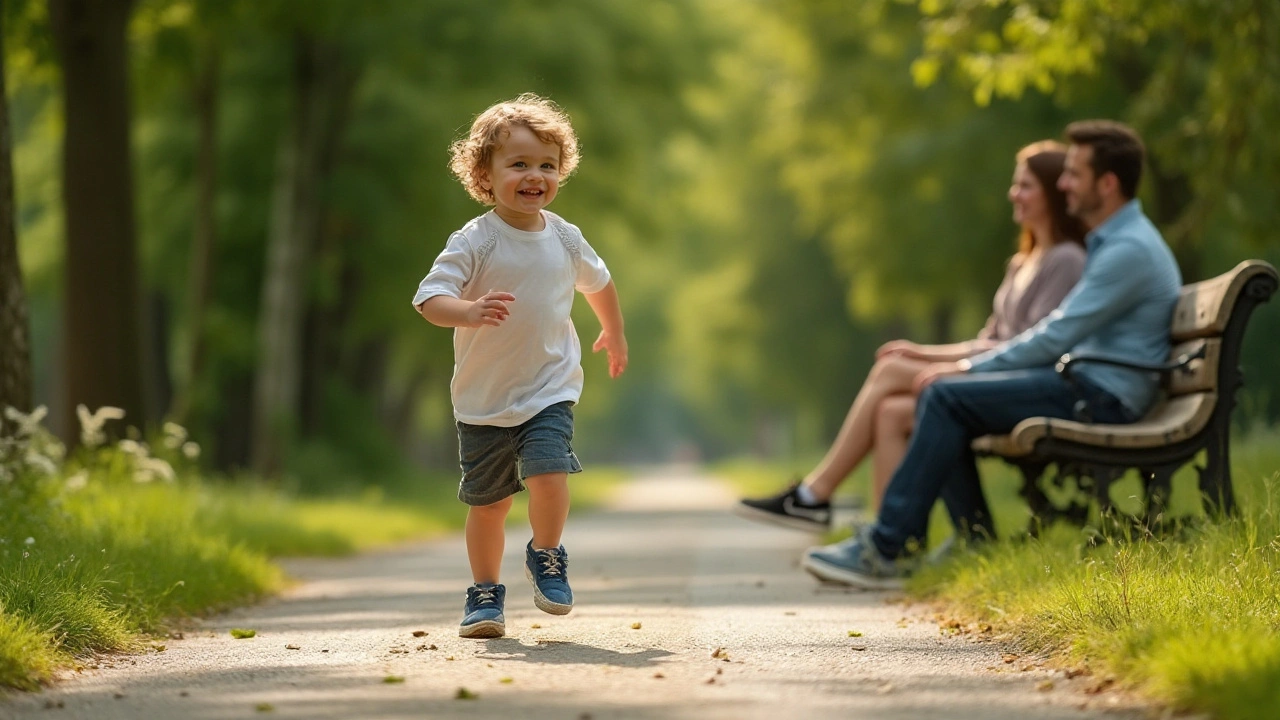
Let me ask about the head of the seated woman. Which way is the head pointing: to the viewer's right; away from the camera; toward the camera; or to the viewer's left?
to the viewer's left

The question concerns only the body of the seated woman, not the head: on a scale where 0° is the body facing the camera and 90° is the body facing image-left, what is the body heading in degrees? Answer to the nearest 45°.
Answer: approximately 90°

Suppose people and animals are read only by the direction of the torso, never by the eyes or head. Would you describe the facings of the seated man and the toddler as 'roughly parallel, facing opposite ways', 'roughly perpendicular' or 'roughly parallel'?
roughly perpendicular

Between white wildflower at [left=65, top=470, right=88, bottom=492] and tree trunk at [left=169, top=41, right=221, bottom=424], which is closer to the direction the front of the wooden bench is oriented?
the white wildflower

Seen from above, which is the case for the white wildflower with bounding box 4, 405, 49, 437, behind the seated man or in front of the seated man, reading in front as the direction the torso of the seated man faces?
in front

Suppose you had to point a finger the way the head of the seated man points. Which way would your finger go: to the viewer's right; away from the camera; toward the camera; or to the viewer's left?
to the viewer's left

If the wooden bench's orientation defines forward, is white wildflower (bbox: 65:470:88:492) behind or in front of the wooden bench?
in front

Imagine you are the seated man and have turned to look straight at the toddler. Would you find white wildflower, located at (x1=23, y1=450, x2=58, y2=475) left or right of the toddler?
right

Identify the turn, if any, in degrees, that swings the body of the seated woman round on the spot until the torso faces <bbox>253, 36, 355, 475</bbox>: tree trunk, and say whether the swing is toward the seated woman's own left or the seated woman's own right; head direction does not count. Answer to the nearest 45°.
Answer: approximately 45° to the seated woman's own right

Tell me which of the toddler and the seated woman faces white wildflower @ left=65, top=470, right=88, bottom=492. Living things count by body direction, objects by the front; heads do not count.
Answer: the seated woman

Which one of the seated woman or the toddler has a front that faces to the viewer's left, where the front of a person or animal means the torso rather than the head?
the seated woman

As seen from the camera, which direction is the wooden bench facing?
to the viewer's left

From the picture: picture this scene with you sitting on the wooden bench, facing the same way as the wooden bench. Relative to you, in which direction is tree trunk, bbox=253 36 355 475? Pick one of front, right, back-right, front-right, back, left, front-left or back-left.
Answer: front-right

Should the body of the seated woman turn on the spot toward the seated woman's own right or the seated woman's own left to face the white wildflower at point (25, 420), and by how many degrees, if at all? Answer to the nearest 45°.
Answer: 0° — they already face it
